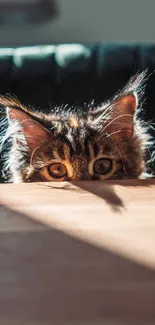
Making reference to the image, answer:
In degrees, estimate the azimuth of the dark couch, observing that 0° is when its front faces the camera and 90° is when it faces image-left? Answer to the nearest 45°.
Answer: approximately 0°

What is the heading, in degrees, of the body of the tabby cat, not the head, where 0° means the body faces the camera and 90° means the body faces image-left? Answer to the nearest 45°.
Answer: approximately 0°

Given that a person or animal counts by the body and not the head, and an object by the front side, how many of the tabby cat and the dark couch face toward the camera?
2
